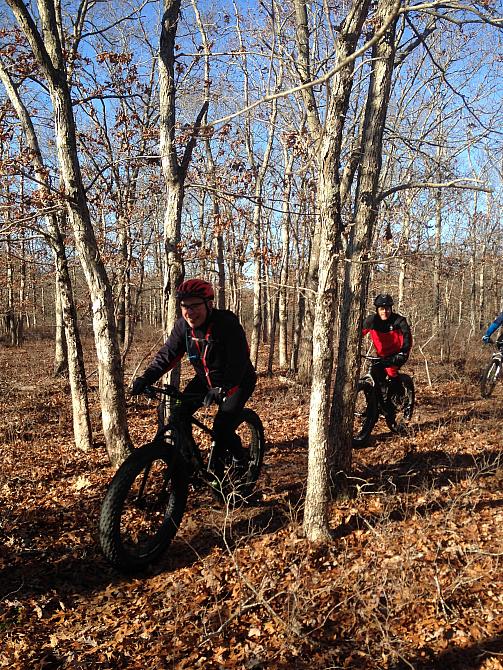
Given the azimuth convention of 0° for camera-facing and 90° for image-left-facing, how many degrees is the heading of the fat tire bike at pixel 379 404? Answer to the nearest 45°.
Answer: approximately 45°

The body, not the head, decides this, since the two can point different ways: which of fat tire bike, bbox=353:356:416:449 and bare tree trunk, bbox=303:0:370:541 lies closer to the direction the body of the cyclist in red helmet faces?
the bare tree trunk

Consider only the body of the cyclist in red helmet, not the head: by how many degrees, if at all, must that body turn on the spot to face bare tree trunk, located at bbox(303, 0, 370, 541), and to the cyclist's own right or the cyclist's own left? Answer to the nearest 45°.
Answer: approximately 90° to the cyclist's own left

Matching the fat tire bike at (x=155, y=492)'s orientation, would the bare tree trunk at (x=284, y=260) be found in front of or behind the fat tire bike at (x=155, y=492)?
behind

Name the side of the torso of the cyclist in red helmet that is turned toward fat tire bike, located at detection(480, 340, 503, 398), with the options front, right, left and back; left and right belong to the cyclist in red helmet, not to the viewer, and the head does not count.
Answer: back

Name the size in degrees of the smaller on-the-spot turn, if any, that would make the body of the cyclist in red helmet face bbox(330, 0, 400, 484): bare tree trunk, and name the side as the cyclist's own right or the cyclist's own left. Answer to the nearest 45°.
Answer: approximately 135° to the cyclist's own left

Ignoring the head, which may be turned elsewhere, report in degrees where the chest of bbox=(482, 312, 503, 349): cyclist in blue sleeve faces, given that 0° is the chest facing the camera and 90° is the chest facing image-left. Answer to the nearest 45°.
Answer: approximately 45°
